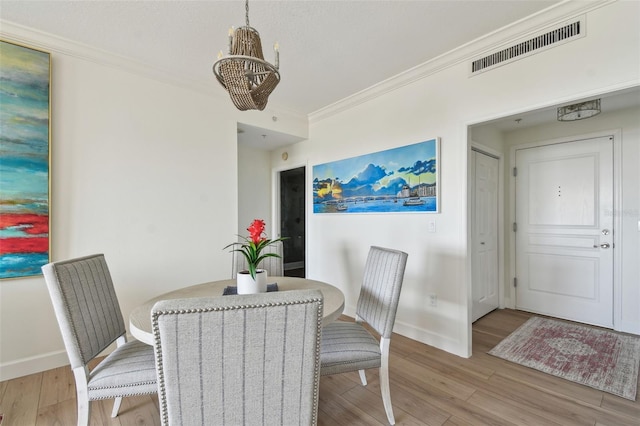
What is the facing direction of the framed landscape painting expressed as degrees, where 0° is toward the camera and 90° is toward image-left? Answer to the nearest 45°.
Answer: approximately 45°

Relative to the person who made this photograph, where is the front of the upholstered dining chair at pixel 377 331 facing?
facing the viewer and to the left of the viewer

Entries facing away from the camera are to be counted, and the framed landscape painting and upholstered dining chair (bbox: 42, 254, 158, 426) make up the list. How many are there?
0

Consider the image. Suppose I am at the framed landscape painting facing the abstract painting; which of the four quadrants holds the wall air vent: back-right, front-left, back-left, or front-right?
back-left

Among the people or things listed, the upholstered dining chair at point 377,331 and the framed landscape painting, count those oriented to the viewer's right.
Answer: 0

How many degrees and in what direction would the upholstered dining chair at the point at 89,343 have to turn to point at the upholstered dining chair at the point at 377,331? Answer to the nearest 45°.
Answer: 0° — it already faces it

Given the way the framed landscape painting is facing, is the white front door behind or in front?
behind

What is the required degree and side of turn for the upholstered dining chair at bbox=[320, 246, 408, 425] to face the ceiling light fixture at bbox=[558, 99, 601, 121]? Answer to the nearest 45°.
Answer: approximately 180°

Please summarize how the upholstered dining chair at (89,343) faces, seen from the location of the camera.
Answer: facing the viewer and to the right of the viewer
